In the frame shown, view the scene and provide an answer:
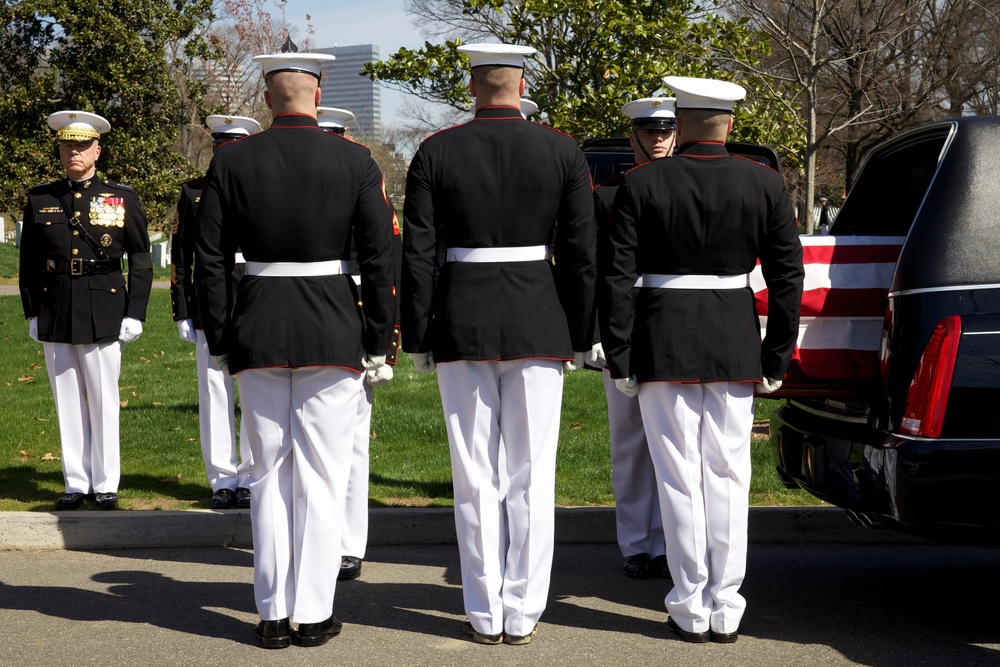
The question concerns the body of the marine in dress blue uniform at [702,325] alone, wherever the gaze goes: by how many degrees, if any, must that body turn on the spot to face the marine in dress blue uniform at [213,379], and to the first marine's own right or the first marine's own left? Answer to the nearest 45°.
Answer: approximately 45° to the first marine's own left

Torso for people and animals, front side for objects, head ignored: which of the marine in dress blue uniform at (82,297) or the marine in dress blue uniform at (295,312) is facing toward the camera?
the marine in dress blue uniform at (82,297)

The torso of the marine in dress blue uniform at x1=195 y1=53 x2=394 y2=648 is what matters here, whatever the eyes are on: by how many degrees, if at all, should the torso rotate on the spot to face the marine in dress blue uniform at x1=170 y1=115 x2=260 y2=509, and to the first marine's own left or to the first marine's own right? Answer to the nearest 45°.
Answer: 0° — they already face them

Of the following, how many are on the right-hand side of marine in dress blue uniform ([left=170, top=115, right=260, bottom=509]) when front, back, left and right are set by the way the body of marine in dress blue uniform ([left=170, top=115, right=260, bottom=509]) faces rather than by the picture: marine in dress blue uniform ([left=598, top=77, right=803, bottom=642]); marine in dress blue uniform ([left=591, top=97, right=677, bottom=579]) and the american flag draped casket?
0

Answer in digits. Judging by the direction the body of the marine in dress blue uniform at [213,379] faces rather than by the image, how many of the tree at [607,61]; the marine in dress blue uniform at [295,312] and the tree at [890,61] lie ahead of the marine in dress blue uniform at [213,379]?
1

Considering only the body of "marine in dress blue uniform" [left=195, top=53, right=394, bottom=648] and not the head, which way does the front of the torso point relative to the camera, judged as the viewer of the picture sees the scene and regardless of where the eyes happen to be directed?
away from the camera

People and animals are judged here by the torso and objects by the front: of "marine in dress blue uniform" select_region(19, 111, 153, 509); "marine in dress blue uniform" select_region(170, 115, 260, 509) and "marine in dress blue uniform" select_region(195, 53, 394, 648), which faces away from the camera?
"marine in dress blue uniform" select_region(195, 53, 394, 648)

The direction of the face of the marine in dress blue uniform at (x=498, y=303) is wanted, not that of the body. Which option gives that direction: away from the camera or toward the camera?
away from the camera

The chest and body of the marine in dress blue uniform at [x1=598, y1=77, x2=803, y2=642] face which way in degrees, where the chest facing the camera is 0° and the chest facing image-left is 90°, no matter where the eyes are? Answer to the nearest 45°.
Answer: approximately 180°

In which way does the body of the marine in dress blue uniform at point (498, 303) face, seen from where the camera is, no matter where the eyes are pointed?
away from the camera

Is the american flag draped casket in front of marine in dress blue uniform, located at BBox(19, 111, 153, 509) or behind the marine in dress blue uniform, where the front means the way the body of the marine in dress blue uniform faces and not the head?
in front

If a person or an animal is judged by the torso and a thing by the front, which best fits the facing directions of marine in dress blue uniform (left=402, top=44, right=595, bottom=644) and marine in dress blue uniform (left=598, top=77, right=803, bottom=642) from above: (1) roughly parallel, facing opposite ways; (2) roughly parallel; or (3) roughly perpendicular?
roughly parallel

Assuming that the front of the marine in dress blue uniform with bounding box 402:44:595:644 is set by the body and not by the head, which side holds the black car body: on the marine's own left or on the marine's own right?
on the marine's own right

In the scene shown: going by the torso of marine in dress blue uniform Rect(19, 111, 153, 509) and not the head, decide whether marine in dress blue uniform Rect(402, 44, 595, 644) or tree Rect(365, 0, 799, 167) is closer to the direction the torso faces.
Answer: the marine in dress blue uniform

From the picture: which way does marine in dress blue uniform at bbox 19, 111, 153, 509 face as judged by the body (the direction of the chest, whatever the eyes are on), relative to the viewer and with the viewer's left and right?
facing the viewer

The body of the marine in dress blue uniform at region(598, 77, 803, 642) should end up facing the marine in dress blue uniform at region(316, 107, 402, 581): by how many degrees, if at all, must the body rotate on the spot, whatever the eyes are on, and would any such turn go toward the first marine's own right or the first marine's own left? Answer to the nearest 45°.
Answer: approximately 90° to the first marine's own left

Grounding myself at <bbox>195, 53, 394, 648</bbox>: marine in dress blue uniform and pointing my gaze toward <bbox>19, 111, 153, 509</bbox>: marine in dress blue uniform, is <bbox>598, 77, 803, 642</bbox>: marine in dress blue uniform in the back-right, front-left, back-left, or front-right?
back-right
